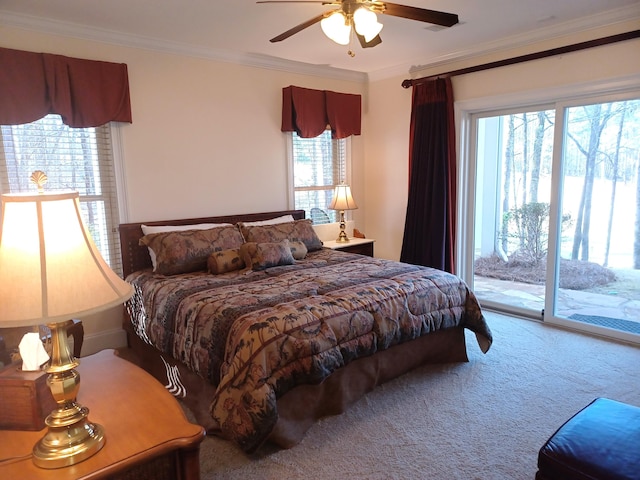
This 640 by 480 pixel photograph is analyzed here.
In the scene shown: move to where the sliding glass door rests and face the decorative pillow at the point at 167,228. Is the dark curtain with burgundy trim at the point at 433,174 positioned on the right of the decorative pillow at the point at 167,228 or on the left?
right

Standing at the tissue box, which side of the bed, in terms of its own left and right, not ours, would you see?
right

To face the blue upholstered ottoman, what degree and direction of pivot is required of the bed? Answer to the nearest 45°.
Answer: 0° — it already faces it

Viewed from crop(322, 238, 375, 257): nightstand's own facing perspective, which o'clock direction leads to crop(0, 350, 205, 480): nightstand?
crop(0, 350, 205, 480): nightstand is roughly at 2 o'clock from crop(322, 238, 375, 257): nightstand.

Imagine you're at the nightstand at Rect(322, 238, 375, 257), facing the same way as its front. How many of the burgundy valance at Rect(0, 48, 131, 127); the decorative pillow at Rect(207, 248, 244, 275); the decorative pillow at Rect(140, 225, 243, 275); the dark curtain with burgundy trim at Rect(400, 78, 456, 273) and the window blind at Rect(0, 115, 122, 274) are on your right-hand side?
4

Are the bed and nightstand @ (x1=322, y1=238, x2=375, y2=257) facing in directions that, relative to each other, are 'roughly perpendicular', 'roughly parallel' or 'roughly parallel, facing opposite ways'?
roughly parallel

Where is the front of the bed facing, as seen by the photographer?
facing the viewer and to the right of the viewer

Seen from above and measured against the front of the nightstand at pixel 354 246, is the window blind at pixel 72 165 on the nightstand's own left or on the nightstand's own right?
on the nightstand's own right

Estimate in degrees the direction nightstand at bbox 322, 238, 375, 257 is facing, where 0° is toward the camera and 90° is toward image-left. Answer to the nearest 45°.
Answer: approximately 315°

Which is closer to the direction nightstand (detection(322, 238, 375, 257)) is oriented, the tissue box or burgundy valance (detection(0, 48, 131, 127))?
the tissue box

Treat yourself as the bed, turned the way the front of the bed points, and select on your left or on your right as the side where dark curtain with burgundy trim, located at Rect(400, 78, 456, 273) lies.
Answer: on your left

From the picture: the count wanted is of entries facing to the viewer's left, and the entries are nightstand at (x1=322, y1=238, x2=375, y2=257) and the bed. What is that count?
0
